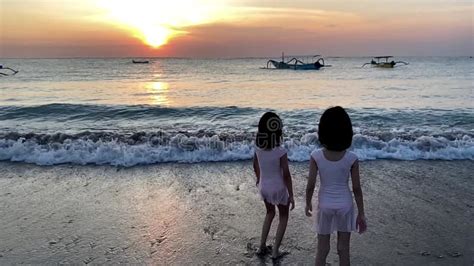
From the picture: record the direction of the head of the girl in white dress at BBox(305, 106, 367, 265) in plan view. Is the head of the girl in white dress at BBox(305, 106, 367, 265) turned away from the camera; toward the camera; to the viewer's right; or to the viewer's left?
away from the camera

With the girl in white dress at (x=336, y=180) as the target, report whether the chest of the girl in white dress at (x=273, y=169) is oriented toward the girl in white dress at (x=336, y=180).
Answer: no

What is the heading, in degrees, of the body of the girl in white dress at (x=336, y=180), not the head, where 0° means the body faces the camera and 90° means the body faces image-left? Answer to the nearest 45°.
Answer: approximately 180°

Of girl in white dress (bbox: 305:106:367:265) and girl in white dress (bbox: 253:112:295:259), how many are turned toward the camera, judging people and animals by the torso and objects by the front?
0

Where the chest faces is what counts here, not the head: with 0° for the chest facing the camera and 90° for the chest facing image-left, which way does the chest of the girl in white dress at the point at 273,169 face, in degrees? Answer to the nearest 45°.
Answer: approximately 135°

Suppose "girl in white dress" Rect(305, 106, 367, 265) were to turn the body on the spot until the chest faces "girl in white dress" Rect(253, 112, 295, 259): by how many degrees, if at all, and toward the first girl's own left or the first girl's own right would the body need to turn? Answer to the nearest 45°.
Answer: approximately 45° to the first girl's own left
